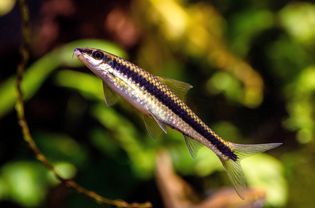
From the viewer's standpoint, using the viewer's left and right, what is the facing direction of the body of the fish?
facing to the left of the viewer

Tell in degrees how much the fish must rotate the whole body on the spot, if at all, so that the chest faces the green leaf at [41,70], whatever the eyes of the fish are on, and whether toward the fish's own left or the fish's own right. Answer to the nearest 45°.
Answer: approximately 45° to the fish's own right
